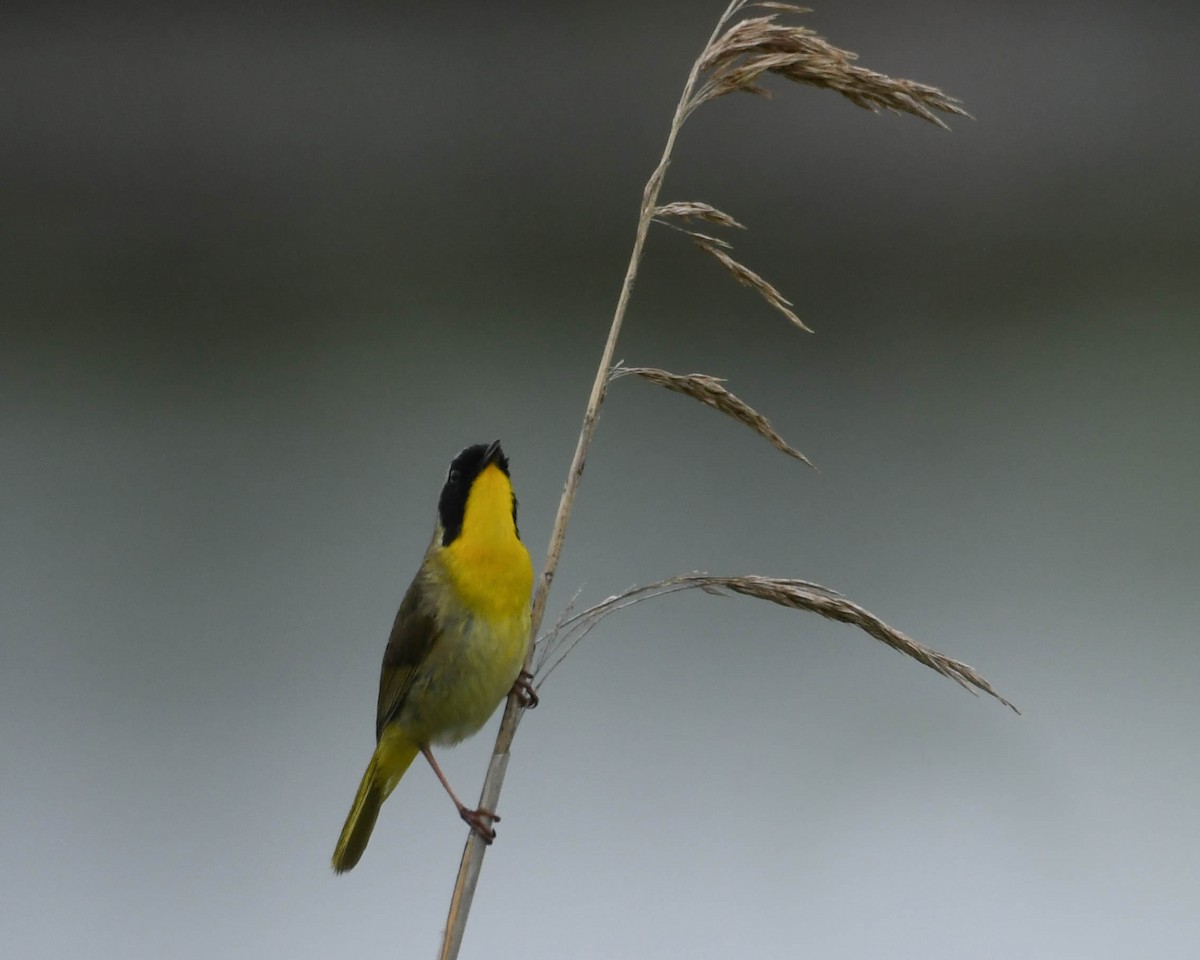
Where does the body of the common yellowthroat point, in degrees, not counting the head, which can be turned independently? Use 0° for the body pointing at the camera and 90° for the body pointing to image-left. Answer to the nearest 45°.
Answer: approximately 315°
